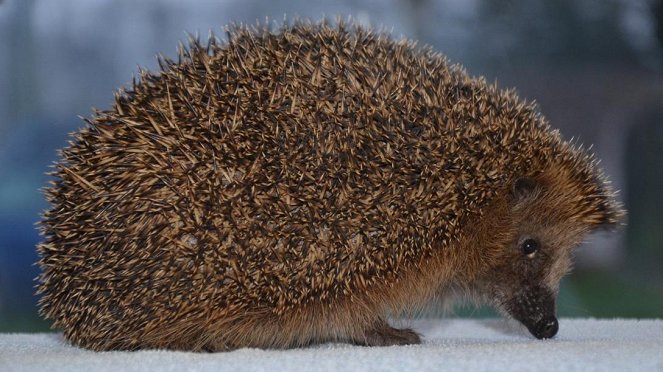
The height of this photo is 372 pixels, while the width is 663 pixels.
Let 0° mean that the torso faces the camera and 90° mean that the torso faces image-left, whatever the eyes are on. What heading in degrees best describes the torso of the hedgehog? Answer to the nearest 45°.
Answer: approximately 270°
